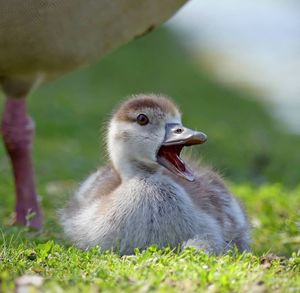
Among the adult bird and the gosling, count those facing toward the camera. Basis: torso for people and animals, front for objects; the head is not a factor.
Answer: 1

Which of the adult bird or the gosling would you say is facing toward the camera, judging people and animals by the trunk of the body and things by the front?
the gosling

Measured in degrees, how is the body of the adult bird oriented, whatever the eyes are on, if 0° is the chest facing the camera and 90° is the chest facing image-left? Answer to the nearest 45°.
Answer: approximately 270°

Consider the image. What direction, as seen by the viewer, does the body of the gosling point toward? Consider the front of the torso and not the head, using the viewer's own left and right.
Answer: facing the viewer

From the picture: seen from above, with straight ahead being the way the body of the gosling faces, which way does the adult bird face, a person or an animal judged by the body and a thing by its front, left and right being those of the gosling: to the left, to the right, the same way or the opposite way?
to the left
